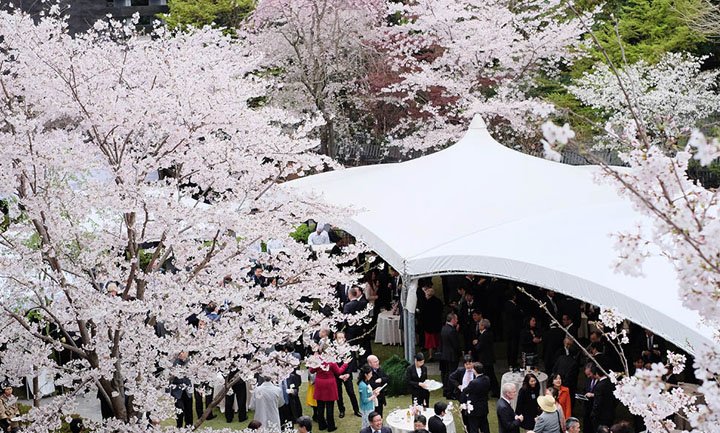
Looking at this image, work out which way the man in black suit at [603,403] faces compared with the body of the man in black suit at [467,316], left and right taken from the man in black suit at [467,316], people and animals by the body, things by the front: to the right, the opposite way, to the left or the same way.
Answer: to the right

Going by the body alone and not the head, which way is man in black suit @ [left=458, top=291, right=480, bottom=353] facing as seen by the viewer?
toward the camera

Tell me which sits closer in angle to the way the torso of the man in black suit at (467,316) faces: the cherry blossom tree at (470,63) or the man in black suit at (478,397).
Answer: the man in black suit

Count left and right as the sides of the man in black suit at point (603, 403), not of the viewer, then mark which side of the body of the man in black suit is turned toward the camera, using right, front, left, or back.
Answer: left

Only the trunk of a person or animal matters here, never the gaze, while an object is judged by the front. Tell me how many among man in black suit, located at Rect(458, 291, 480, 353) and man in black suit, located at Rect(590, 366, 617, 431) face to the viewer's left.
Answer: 1

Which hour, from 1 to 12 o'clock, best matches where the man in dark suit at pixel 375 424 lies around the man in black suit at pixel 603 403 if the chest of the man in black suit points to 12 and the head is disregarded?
The man in dark suit is roughly at 11 o'clock from the man in black suit.

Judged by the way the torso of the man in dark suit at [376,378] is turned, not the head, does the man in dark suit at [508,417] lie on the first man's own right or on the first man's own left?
on the first man's own left

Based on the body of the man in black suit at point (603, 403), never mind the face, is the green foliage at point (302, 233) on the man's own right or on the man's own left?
on the man's own right

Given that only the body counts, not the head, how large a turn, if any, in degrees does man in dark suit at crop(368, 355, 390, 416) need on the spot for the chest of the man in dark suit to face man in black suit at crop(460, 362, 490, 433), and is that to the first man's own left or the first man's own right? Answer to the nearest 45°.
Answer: approximately 90° to the first man's own left

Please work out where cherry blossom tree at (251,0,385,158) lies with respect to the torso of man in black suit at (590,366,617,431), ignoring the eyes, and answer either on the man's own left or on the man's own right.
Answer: on the man's own right

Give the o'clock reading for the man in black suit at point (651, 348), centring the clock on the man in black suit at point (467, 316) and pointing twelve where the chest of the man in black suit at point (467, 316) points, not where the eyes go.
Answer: the man in black suit at point (651, 348) is roughly at 10 o'clock from the man in black suit at point (467, 316).

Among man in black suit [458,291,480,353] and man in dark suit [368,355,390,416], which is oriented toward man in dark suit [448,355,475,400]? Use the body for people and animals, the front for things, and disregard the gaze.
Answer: the man in black suit

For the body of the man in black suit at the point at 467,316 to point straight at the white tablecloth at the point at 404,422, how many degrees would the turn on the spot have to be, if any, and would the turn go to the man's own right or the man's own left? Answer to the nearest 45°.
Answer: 0° — they already face it
